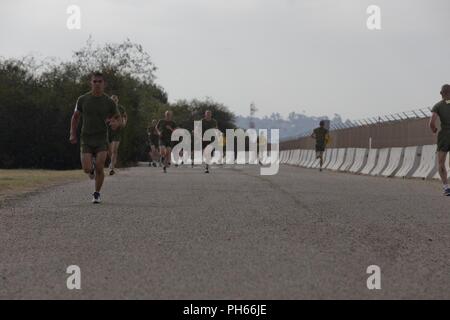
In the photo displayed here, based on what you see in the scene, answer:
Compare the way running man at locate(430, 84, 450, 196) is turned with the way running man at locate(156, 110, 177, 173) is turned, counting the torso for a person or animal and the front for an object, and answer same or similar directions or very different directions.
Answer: very different directions

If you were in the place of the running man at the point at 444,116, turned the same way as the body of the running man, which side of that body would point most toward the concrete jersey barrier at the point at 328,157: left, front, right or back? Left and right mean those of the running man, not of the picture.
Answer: back

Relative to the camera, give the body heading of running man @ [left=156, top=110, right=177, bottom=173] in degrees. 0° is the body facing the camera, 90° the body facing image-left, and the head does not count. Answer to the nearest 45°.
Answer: approximately 0°

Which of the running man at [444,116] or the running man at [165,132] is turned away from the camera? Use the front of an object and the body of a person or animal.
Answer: the running man at [444,116]

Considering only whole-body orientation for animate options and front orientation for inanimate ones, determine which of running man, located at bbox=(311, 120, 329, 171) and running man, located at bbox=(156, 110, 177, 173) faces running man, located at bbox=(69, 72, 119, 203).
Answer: running man, located at bbox=(156, 110, 177, 173)
